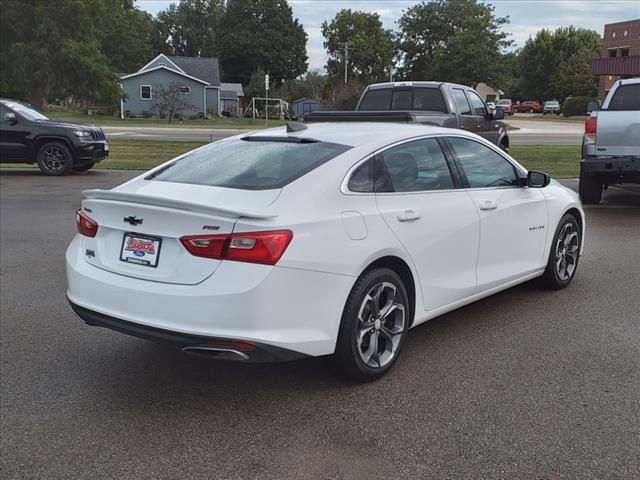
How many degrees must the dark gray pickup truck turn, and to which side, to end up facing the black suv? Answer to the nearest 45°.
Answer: approximately 135° to its left

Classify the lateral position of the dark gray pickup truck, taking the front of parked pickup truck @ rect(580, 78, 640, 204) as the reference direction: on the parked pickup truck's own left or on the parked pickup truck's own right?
on the parked pickup truck's own left

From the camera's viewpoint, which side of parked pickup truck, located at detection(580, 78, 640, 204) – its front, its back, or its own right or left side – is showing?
back

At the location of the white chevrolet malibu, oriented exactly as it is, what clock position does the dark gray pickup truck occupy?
The dark gray pickup truck is roughly at 11 o'clock from the white chevrolet malibu.

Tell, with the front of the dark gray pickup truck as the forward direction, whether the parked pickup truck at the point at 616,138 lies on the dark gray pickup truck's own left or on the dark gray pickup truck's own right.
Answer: on the dark gray pickup truck's own right

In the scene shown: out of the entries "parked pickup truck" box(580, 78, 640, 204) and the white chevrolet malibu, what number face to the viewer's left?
0

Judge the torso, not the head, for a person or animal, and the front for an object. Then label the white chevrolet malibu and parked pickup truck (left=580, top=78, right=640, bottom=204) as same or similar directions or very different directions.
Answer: same or similar directions

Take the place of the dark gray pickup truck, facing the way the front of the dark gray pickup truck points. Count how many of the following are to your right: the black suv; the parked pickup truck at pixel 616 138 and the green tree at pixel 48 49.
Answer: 1

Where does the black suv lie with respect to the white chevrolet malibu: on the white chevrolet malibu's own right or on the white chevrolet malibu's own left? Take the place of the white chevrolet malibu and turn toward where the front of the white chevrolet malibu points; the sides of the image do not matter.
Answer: on the white chevrolet malibu's own left

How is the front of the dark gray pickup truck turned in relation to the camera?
facing away from the viewer and to the right of the viewer

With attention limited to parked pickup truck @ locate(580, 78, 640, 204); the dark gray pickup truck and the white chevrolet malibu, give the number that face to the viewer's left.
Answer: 0

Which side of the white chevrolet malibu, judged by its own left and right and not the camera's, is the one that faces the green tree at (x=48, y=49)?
left

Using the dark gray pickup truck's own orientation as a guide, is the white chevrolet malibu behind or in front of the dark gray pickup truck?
behind

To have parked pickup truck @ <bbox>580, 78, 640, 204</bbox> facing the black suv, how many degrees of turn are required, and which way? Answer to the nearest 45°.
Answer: approximately 90° to its left

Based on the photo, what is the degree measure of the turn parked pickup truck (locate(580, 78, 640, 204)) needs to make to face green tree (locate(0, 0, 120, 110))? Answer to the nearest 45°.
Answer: approximately 45° to its left

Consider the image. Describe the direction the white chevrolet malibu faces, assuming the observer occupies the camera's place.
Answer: facing away from the viewer and to the right of the viewer
